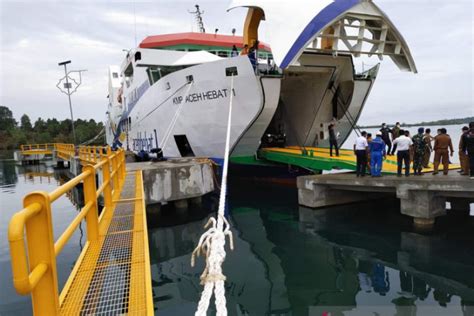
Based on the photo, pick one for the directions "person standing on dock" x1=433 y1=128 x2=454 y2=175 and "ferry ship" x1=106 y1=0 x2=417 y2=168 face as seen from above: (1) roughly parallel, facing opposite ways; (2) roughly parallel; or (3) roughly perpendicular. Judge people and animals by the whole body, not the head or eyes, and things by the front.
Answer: roughly perpendicular

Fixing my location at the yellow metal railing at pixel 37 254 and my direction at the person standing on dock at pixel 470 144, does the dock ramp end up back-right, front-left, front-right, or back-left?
front-left

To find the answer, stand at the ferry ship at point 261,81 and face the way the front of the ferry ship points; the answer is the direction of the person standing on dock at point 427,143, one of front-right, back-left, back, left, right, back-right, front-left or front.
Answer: front

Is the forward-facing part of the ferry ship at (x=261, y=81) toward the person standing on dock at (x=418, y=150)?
yes

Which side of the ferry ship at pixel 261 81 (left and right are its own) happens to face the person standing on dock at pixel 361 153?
front

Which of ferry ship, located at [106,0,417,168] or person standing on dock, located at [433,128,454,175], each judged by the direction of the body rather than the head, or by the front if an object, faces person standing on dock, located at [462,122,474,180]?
the ferry ship

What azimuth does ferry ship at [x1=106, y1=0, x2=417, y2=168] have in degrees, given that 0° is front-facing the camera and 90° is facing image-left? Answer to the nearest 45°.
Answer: approximately 315°
